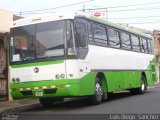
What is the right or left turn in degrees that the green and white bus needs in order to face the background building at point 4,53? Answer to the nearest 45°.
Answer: approximately 90° to its right

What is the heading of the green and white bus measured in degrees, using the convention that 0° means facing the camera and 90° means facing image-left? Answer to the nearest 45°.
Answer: approximately 45°
